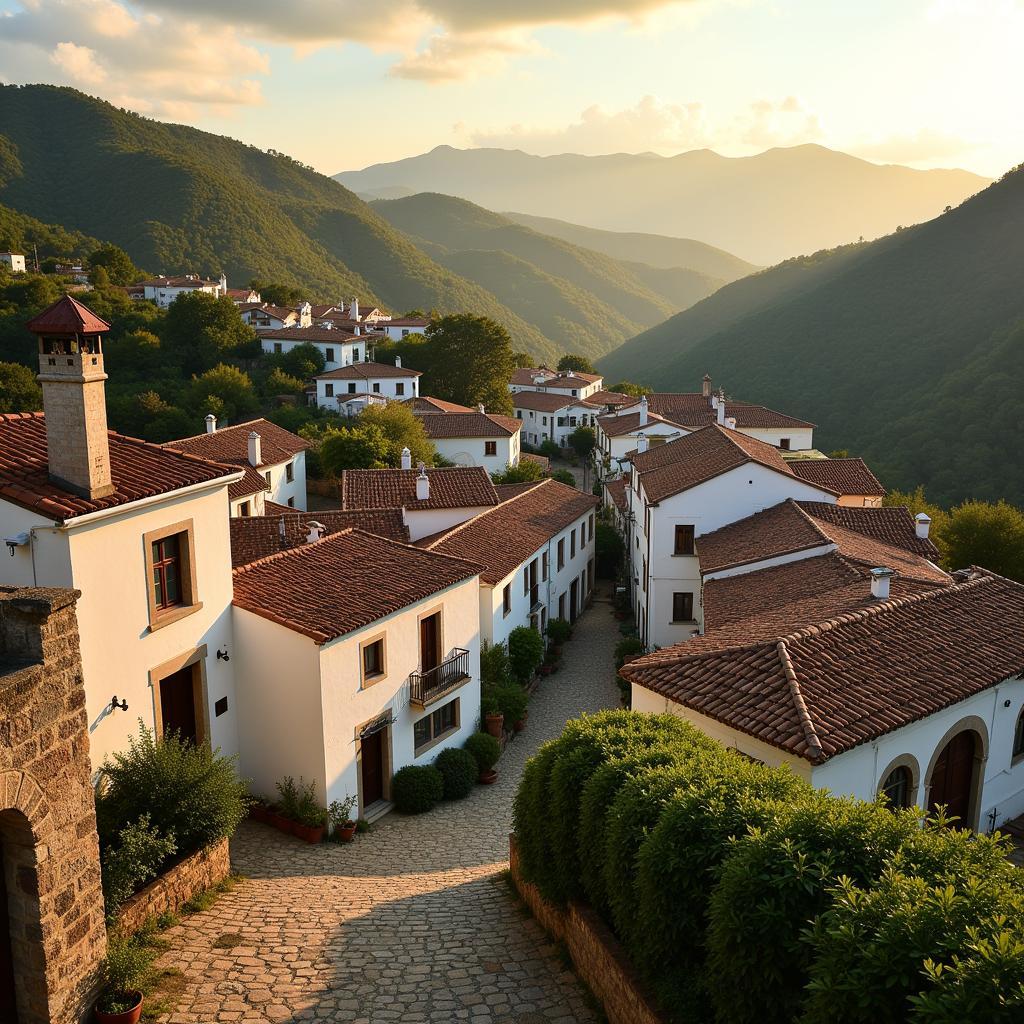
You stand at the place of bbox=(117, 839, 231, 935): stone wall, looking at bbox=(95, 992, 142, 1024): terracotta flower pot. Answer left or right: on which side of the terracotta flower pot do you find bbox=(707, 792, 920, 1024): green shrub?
left

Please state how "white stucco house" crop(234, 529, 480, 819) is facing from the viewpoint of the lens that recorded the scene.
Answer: facing the viewer and to the right of the viewer

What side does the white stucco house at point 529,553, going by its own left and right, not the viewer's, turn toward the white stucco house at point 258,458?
back

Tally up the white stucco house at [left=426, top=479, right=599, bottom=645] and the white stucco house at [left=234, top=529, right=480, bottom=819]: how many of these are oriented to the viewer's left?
0

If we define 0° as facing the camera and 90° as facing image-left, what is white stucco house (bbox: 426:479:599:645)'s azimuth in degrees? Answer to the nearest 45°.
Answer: approximately 315°

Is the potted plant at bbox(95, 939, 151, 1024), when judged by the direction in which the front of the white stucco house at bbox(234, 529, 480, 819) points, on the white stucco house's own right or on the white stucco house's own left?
on the white stucco house's own right

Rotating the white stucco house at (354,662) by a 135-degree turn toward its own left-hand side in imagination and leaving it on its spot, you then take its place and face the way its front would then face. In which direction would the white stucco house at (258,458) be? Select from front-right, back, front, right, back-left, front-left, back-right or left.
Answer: front

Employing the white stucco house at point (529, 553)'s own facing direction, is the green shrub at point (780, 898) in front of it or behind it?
in front

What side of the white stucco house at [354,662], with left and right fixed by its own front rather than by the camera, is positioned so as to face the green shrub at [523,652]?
left
